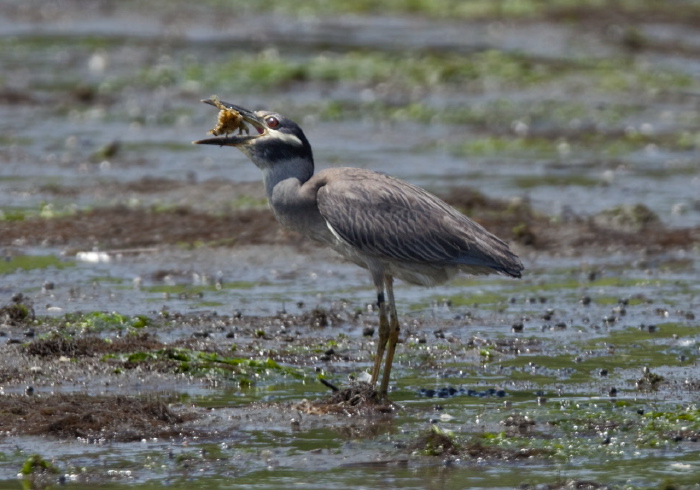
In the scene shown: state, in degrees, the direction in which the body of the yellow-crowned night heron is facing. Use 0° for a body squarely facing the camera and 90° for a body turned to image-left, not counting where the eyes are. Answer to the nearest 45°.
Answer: approximately 90°
